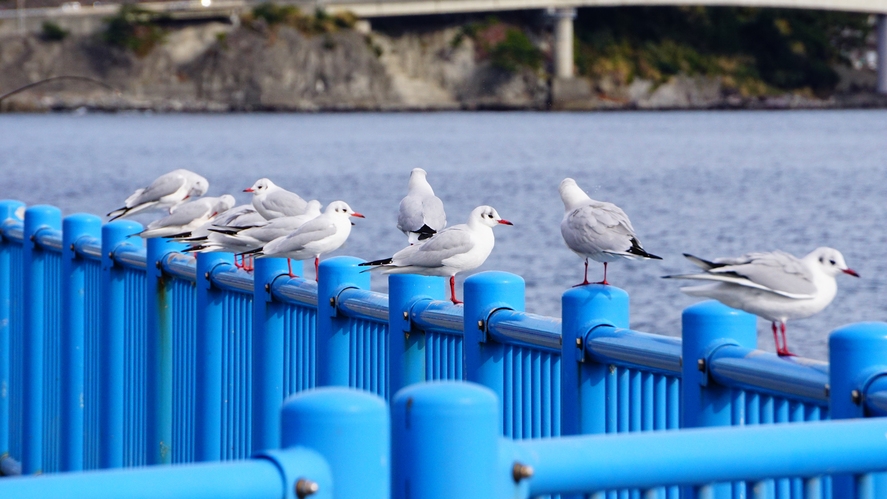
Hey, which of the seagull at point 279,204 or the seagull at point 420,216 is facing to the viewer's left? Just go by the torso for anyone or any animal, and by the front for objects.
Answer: the seagull at point 279,204

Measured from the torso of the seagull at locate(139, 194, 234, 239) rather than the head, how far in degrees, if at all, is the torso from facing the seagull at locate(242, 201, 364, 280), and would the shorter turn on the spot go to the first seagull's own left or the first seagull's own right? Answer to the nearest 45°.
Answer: approximately 45° to the first seagull's own right

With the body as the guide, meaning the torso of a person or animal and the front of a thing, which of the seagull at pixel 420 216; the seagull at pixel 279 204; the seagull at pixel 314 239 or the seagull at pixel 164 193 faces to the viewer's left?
the seagull at pixel 279 204

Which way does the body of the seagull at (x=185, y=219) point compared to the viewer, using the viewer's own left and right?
facing to the right of the viewer

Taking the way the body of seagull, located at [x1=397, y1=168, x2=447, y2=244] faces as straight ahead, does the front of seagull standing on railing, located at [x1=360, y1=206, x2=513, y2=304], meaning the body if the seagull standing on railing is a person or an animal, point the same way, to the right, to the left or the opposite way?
to the right

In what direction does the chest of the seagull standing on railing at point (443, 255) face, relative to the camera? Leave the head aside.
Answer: to the viewer's right

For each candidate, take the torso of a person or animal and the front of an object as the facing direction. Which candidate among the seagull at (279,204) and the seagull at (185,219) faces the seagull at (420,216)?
the seagull at (185,219)

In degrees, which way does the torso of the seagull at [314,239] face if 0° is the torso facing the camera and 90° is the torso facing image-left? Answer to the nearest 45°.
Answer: approximately 270°

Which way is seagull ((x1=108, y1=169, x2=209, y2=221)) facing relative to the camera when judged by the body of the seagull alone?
to the viewer's right

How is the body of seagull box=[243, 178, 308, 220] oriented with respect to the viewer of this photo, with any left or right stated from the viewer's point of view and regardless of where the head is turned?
facing to the left of the viewer

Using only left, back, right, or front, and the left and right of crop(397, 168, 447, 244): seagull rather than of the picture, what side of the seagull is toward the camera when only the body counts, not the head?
back

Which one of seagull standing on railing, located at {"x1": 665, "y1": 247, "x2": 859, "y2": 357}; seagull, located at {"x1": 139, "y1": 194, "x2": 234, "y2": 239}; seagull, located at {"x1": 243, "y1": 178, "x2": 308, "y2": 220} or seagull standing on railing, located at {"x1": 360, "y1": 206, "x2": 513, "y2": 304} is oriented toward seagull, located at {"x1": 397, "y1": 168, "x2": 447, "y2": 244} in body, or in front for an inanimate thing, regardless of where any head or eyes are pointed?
seagull, located at {"x1": 139, "y1": 194, "x2": 234, "y2": 239}

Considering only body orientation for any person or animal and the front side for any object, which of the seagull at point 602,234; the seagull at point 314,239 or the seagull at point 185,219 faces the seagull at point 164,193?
the seagull at point 602,234

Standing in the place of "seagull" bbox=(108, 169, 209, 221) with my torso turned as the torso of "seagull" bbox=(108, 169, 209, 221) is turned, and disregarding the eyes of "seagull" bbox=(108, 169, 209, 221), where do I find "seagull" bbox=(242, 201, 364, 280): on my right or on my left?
on my right

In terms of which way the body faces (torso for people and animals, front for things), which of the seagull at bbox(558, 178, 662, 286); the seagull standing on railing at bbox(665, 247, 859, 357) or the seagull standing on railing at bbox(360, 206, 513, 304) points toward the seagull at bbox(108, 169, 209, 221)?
the seagull at bbox(558, 178, 662, 286)
